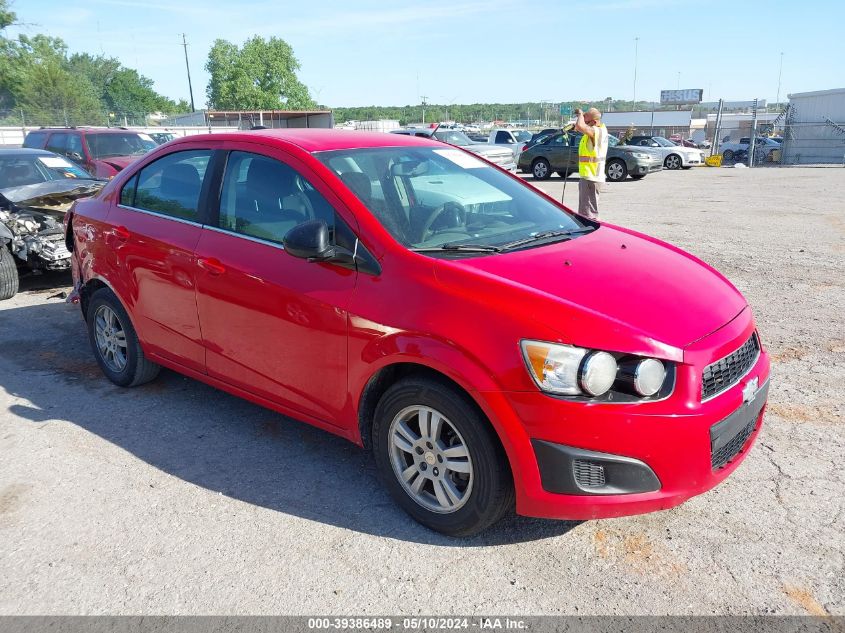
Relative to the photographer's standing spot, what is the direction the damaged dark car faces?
facing the viewer and to the right of the viewer

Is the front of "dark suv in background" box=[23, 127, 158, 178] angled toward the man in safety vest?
yes

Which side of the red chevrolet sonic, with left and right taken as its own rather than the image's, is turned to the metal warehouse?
left

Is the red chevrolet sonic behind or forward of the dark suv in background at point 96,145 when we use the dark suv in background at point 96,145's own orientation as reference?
forward

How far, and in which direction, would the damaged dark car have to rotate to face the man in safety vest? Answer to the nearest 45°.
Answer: approximately 45° to its left

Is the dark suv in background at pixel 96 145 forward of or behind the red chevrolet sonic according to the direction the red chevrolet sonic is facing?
behind

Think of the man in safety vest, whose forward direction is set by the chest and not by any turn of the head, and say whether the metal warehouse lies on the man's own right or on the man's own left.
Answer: on the man's own right

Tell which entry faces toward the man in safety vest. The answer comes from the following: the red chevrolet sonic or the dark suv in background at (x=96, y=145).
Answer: the dark suv in background

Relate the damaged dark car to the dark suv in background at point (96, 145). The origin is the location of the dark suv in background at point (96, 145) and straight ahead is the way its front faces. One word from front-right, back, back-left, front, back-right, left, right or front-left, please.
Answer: front-right

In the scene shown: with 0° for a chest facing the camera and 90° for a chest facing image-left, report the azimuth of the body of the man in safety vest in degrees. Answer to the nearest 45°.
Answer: approximately 90°

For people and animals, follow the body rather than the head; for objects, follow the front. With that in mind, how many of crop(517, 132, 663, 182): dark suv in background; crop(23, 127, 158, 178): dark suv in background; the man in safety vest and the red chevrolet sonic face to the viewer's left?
1

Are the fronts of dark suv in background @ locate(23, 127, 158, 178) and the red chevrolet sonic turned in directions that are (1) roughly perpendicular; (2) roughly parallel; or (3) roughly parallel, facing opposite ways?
roughly parallel

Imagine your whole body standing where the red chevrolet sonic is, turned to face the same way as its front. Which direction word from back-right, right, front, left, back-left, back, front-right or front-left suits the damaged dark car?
back
